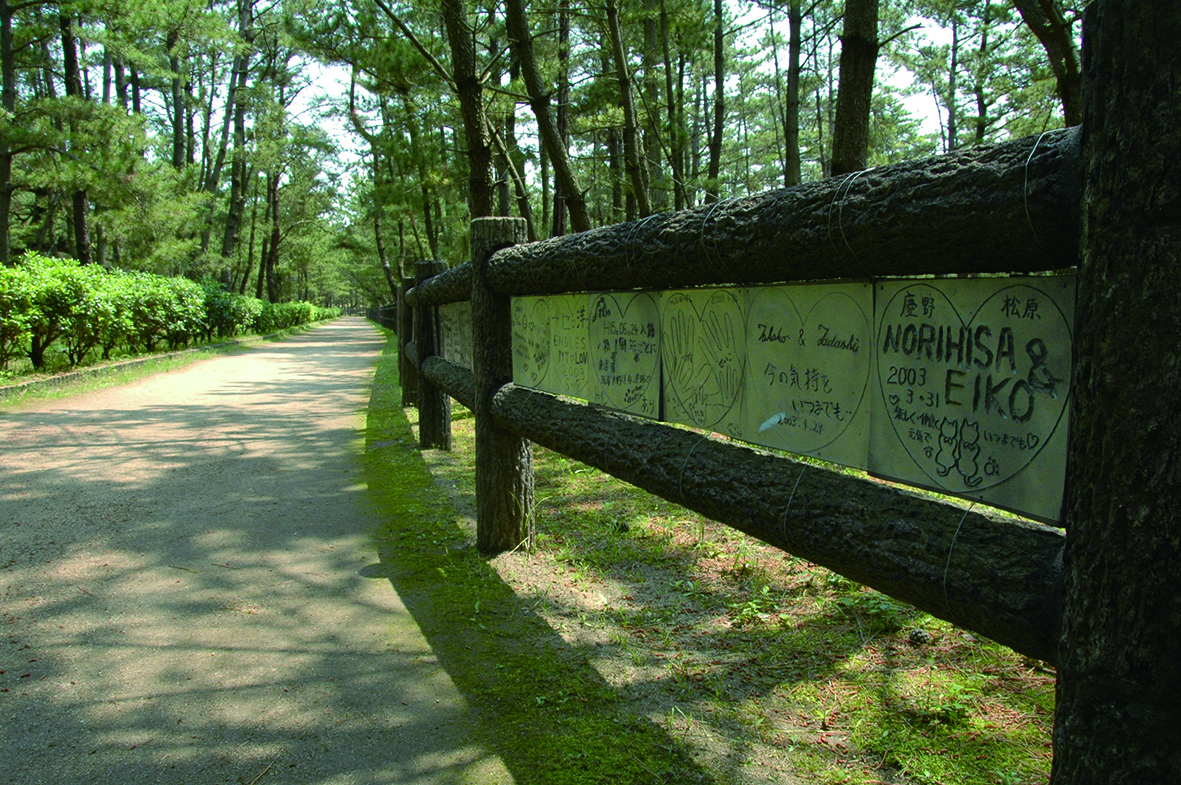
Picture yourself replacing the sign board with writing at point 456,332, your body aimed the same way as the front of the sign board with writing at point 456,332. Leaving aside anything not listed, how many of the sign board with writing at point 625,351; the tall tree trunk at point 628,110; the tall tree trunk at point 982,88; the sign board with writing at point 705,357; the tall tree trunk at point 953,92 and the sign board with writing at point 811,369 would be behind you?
3

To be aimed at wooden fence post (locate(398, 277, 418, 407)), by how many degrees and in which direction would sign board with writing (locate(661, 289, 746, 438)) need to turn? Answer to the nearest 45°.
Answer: approximately 90° to its right

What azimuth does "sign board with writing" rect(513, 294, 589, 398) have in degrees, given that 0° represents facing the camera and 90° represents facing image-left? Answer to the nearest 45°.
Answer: approximately 45°

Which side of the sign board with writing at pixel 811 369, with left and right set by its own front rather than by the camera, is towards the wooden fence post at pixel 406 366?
right

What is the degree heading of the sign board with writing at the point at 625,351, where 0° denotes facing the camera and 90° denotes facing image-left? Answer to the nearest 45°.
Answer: approximately 45°

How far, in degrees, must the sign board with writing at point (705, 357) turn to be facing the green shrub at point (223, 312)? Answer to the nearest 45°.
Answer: approximately 90° to its right

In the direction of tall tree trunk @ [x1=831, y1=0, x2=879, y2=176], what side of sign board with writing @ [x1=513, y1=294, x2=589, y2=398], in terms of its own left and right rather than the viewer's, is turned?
back

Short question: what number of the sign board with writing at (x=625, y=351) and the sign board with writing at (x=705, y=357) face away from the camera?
0
